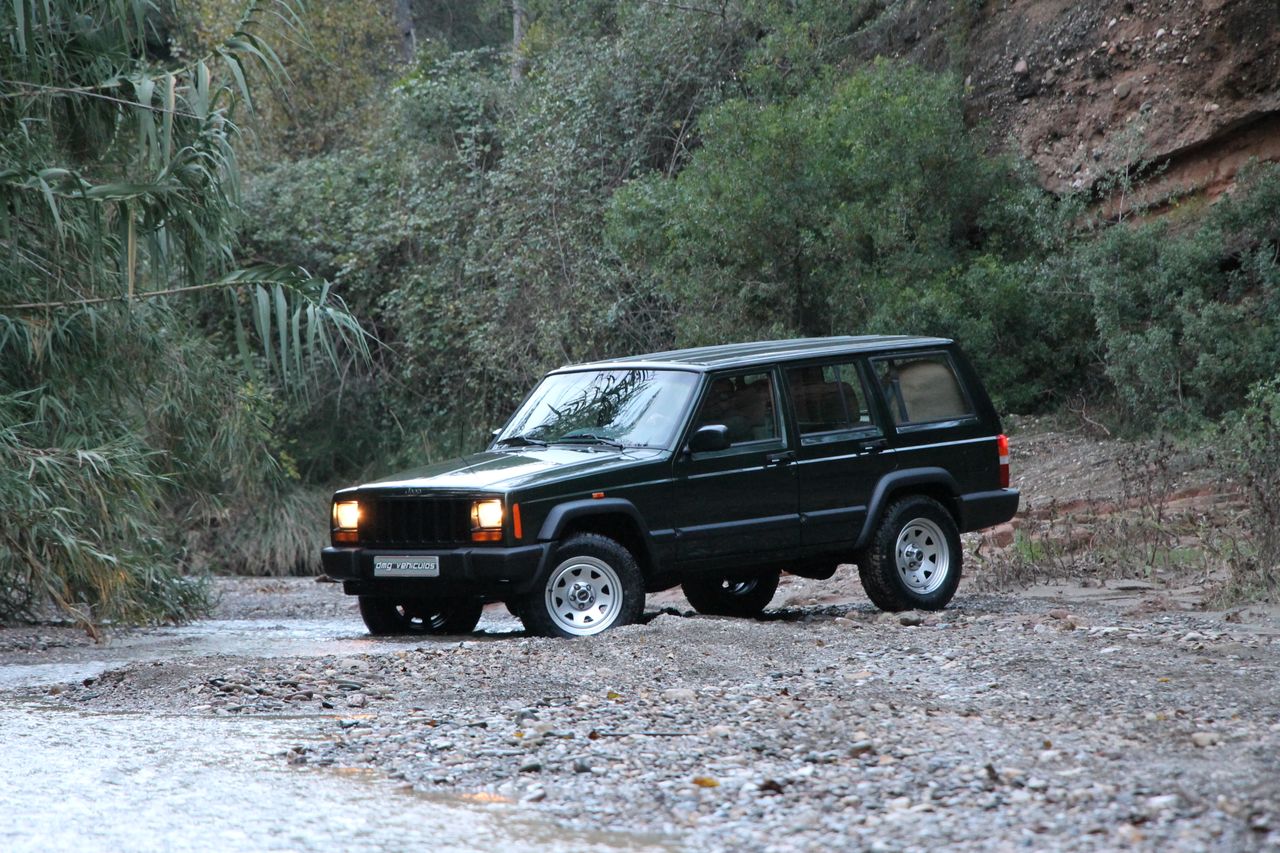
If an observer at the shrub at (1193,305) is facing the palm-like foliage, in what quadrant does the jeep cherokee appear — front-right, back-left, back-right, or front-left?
front-left

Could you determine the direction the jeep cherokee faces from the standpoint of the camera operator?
facing the viewer and to the left of the viewer

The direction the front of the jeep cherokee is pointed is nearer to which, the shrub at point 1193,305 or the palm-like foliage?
the palm-like foliage

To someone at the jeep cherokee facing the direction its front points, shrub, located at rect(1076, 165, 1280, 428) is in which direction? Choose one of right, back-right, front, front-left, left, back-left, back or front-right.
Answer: back

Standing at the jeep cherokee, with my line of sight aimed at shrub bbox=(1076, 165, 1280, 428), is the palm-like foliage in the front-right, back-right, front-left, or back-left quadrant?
back-left

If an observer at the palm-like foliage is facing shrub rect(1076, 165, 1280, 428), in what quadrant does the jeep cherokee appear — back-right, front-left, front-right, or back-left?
front-right

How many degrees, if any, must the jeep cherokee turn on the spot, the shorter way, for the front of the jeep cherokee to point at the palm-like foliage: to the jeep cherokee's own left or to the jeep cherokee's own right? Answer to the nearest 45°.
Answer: approximately 45° to the jeep cherokee's own right
